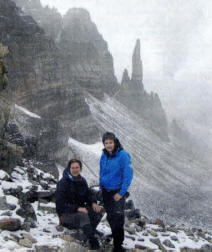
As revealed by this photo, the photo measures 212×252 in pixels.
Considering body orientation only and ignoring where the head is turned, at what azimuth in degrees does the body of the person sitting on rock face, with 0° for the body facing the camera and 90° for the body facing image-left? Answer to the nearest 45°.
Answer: approximately 315°

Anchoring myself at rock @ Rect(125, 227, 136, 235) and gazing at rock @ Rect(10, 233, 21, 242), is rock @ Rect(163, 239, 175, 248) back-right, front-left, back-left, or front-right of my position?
back-left

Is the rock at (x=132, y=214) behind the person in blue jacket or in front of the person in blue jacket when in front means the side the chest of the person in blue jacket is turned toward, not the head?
behind

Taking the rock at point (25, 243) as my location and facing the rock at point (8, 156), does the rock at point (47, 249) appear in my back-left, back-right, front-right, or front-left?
back-right

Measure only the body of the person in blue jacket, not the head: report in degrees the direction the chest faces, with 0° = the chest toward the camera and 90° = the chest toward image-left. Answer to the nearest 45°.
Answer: approximately 45°

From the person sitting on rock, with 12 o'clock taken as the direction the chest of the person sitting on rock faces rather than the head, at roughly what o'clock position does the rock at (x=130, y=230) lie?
The rock is roughly at 9 o'clock from the person sitting on rock.

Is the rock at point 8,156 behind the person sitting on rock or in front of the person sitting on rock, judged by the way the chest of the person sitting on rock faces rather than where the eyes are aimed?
behind
